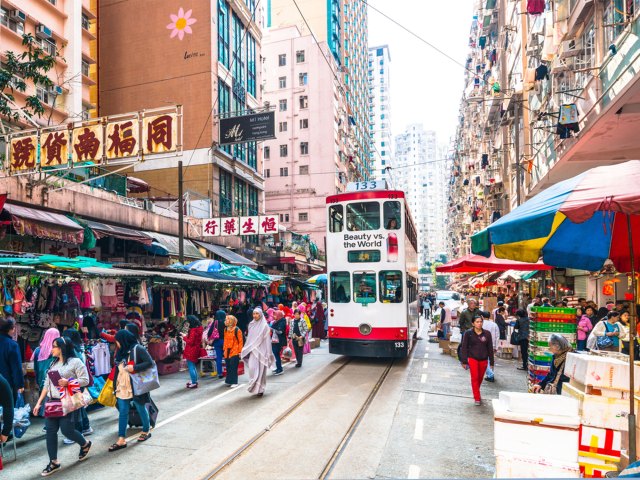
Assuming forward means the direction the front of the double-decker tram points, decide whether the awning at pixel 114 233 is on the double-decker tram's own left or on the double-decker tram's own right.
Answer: on the double-decker tram's own right

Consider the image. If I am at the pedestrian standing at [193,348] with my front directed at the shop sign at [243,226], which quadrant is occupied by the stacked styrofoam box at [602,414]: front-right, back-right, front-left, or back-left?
back-right

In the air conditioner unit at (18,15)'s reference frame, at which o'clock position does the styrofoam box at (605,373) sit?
The styrofoam box is roughly at 1 o'clock from the air conditioner unit.

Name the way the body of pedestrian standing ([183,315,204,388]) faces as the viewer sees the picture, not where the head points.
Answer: to the viewer's left

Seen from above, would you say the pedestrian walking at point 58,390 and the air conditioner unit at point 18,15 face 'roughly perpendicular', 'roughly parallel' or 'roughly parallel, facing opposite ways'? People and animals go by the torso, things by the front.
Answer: roughly perpendicular

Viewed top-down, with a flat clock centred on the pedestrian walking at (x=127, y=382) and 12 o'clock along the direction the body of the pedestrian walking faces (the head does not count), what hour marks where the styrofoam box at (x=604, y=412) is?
The styrofoam box is roughly at 9 o'clock from the pedestrian walking.

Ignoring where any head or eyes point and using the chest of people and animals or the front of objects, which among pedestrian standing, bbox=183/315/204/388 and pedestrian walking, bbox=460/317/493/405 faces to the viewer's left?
pedestrian standing, bbox=183/315/204/388
